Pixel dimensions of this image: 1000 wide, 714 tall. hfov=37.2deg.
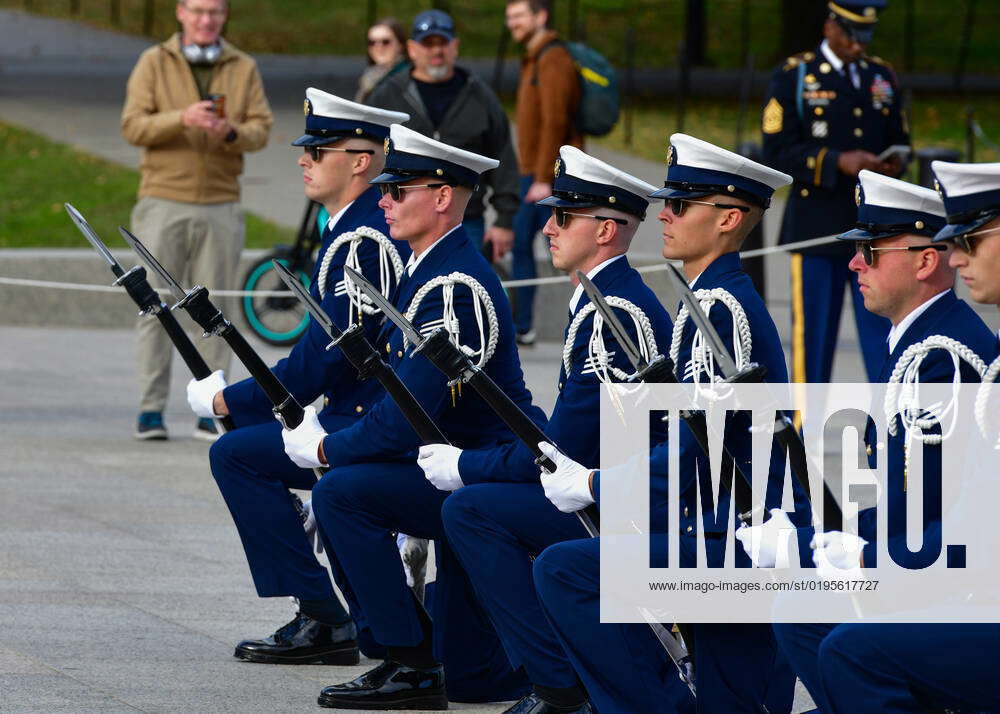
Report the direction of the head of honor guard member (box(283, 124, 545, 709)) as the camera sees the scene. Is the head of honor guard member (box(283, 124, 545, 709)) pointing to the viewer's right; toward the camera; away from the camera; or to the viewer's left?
to the viewer's left

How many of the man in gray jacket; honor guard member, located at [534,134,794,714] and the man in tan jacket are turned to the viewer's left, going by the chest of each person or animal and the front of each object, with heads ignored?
1

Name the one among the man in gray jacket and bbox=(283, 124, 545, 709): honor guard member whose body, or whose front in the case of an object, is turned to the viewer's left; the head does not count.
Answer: the honor guard member

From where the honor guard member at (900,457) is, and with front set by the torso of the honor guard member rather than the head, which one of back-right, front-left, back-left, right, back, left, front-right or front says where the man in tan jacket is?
front-right

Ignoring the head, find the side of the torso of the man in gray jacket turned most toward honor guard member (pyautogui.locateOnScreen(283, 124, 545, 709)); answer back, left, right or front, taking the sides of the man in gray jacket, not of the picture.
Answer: front

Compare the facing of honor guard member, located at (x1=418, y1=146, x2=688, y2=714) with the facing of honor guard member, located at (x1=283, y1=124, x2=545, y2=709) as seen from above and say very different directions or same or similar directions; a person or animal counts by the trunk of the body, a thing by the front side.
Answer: same or similar directions

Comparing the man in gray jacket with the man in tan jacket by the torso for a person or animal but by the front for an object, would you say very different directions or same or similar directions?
same or similar directions

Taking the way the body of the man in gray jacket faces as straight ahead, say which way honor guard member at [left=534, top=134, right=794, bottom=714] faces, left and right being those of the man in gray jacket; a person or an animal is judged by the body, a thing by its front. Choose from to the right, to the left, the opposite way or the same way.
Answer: to the right

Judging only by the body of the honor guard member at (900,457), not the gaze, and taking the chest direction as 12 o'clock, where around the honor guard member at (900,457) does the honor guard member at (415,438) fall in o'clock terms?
the honor guard member at (415,438) is roughly at 1 o'clock from the honor guard member at (900,457).

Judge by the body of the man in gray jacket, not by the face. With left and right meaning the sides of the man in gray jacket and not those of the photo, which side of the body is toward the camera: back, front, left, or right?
front

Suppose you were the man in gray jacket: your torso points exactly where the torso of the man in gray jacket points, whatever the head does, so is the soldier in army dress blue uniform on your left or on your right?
on your left

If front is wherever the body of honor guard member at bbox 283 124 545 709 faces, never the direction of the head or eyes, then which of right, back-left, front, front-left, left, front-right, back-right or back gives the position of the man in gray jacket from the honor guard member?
right

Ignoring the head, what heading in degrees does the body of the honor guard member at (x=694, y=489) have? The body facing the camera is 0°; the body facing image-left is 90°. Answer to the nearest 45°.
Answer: approximately 90°

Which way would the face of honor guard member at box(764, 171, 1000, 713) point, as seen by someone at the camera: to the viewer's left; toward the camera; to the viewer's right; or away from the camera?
to the viewer's left

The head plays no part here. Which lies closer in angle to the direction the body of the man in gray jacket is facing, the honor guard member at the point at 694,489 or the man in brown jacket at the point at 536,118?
the honor guard member

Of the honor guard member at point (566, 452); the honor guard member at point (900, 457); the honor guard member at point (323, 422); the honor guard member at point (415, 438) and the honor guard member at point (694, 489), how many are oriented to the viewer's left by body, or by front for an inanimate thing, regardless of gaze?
5

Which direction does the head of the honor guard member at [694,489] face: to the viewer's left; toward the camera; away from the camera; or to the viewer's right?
to the viewer's left

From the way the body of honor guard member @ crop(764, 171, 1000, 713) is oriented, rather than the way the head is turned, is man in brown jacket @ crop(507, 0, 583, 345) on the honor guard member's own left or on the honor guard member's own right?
on the honor guard member's own right

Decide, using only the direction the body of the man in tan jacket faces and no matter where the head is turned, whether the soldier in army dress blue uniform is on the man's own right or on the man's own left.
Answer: on the man's own left

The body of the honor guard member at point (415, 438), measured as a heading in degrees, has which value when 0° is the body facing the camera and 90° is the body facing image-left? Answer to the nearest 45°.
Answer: approximately 90°

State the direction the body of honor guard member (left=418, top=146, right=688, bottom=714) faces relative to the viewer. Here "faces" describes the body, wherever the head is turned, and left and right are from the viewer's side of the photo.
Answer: facing to the left of the viewer

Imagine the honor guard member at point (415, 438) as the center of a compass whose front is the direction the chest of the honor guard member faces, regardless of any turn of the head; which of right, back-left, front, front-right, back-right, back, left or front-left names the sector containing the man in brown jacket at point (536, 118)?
right
